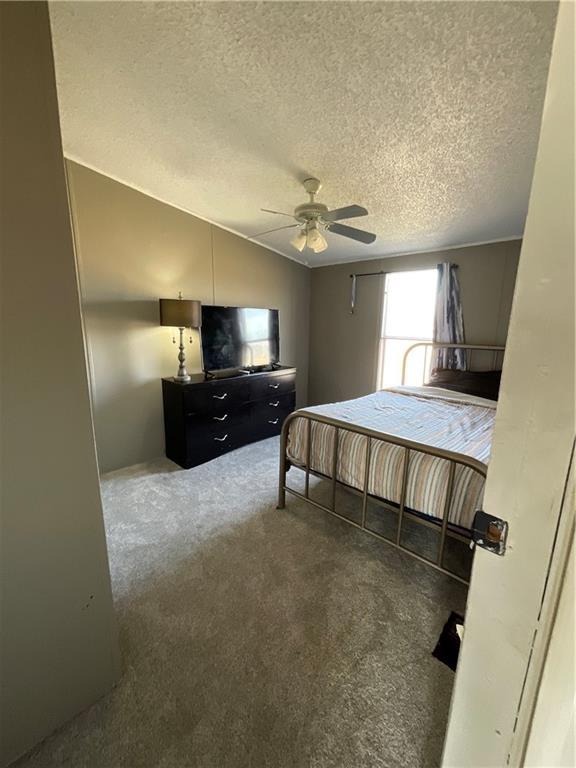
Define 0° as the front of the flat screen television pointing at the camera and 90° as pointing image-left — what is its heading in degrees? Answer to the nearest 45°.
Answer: approximately 315°

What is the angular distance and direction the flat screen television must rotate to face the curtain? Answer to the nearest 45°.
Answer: approximately 45° to its left

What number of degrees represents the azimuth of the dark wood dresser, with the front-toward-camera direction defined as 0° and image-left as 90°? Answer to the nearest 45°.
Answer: approximately 315°
